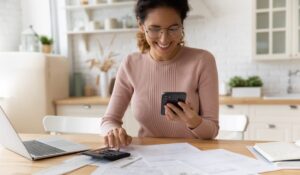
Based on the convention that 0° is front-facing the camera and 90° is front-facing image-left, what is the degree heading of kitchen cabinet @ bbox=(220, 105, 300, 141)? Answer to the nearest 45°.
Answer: approximately 0°

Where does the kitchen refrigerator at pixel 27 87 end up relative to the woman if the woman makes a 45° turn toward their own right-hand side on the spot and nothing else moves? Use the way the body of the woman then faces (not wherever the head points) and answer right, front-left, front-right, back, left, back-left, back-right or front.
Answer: right

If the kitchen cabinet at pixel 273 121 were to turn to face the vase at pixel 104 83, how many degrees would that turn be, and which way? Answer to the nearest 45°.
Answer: approximately 90° to its right

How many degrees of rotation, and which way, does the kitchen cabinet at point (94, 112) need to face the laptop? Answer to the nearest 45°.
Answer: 0° — it already faces it

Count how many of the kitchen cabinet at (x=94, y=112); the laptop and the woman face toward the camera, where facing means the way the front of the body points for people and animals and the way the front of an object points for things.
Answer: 2

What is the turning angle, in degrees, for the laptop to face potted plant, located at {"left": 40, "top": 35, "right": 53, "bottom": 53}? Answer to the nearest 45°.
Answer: approximately 45° to its left

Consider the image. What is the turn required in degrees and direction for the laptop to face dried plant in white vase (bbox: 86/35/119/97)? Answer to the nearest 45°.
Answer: approximately 45° to its left

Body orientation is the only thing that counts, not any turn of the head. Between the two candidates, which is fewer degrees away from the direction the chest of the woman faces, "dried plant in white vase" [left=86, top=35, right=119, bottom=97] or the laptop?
the laptop

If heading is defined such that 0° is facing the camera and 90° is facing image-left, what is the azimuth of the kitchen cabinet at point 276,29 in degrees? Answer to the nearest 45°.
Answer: approximately 0°

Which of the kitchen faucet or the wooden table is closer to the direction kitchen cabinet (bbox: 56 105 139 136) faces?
the wooden table

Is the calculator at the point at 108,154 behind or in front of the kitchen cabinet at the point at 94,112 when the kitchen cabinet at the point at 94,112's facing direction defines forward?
in front

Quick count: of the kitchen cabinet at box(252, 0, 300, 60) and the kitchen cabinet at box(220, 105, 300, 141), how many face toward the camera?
2
